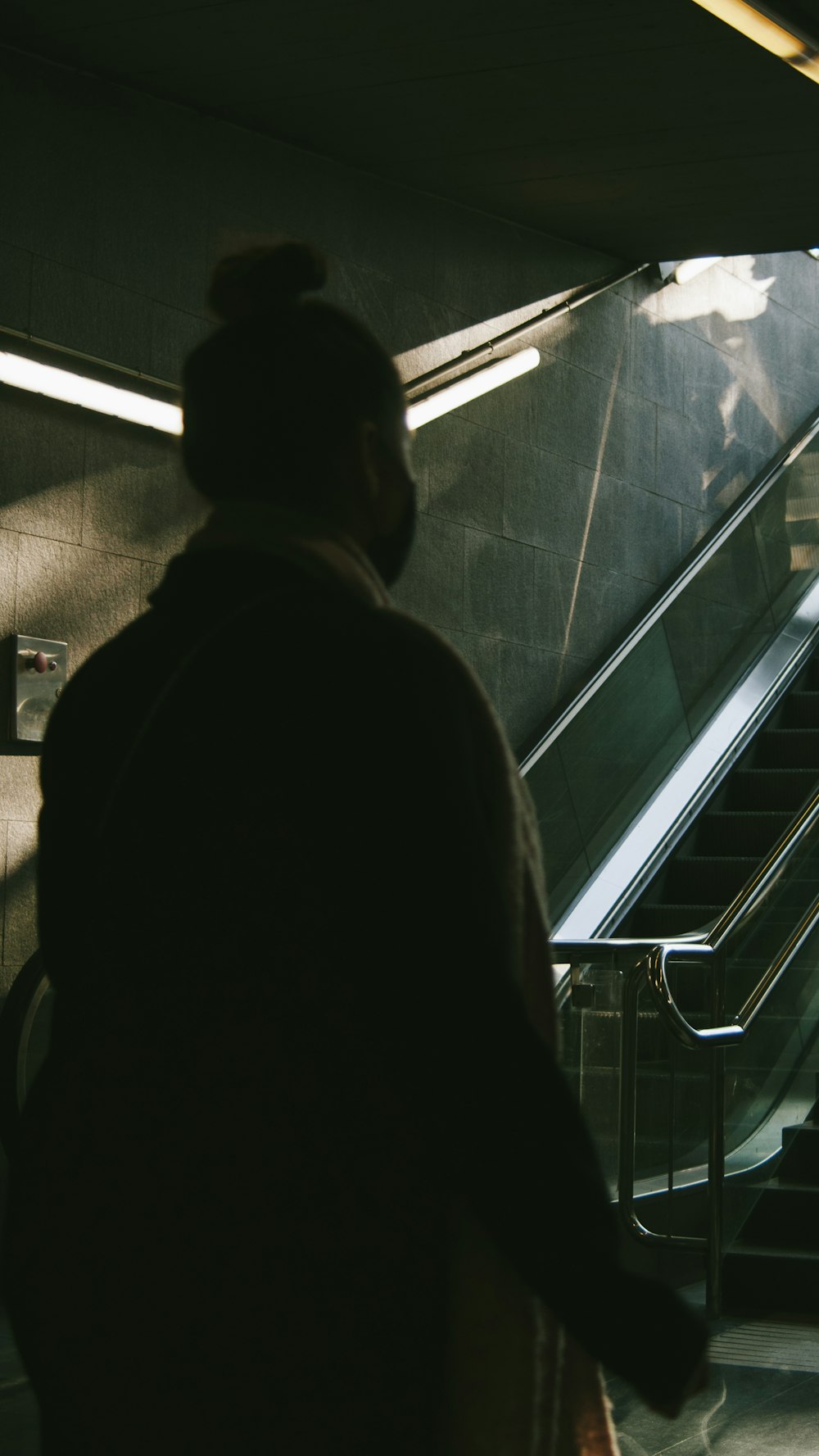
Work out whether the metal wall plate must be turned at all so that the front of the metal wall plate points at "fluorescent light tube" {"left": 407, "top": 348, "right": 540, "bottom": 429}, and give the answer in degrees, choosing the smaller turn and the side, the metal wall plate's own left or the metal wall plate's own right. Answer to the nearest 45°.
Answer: approximately 90° to the metal wall plate's own left

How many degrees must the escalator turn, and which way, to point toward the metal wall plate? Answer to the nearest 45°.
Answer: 0° — it already faces it

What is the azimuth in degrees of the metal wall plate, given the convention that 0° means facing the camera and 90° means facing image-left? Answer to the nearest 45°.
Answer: approximately 315°

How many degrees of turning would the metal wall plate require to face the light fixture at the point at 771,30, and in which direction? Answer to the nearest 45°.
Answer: approximately 45° to its left

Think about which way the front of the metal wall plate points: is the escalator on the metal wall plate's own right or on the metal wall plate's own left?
on the metal wall plate's own left

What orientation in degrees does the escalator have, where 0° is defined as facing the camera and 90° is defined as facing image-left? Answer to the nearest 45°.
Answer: approximately 45°
